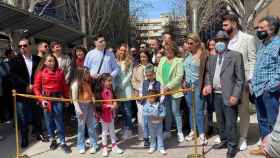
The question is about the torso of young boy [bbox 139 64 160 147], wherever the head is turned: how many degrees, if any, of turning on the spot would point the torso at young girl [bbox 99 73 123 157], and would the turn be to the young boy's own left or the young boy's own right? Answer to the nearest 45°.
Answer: approximately 90° to the young boy's own right

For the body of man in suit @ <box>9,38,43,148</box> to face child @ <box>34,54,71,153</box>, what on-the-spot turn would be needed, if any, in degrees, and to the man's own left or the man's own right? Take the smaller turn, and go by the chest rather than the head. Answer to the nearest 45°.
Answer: approximately 45° to the man's own left

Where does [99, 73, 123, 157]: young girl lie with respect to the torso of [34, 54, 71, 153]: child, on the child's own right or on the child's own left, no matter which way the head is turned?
on the child's own left

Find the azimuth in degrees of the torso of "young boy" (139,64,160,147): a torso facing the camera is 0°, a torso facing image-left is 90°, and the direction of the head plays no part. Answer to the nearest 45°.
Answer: approximately 0°

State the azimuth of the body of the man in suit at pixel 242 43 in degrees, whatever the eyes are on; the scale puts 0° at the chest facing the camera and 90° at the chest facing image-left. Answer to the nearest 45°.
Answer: approximately 45°

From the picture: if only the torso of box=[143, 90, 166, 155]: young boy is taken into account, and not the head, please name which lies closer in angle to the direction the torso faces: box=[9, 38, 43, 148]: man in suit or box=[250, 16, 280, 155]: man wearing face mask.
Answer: the man wearing face mask

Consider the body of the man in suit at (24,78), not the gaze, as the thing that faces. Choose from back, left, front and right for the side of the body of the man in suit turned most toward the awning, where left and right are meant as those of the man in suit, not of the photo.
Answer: back
